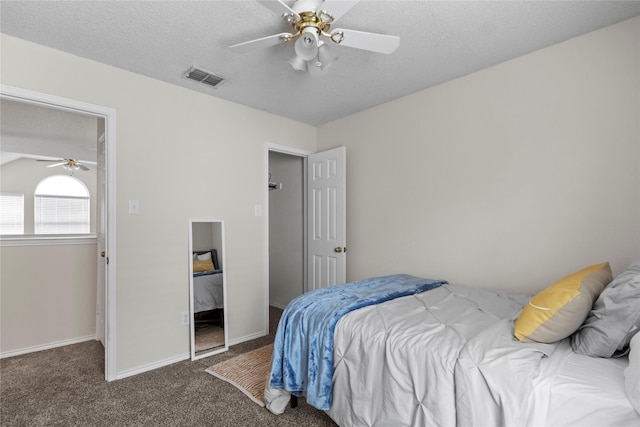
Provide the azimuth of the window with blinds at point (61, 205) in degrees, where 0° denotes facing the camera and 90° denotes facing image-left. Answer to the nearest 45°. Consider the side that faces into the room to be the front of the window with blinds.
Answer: approximately 0°

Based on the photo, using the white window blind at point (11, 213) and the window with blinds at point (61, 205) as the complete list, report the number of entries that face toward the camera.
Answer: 2

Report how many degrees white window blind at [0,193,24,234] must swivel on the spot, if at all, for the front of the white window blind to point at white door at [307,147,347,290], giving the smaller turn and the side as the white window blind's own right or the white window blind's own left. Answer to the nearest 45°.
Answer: approximately 45° to the white window blind's own left

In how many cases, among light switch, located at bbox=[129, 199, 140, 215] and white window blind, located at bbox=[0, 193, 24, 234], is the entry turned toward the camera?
2

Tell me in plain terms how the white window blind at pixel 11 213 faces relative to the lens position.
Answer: facing the viewer

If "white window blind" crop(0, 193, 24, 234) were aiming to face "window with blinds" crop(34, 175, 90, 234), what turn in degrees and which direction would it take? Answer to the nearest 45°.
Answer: approximately 90° to its left

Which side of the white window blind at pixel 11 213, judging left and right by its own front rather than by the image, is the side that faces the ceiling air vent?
front

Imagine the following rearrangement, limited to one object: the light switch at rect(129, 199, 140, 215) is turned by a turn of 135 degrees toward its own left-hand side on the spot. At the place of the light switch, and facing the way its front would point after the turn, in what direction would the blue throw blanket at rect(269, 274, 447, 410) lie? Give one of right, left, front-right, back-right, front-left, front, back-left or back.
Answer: right

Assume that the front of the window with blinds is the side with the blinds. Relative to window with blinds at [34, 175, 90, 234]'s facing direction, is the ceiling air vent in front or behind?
in front

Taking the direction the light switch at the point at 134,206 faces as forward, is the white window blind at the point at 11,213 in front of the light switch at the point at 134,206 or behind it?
behind

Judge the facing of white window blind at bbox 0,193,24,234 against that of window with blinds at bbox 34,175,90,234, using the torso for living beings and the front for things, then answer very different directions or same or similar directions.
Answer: same or similar directions

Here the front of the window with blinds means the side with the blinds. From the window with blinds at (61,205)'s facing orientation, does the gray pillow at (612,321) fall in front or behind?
in front

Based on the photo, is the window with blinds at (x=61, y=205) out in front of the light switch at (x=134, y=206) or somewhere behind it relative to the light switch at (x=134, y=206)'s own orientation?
behind

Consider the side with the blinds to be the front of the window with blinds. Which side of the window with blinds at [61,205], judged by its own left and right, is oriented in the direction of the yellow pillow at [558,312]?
front

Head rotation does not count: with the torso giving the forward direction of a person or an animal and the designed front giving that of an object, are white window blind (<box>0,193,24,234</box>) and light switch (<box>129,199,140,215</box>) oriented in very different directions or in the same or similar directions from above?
same or similar directions
